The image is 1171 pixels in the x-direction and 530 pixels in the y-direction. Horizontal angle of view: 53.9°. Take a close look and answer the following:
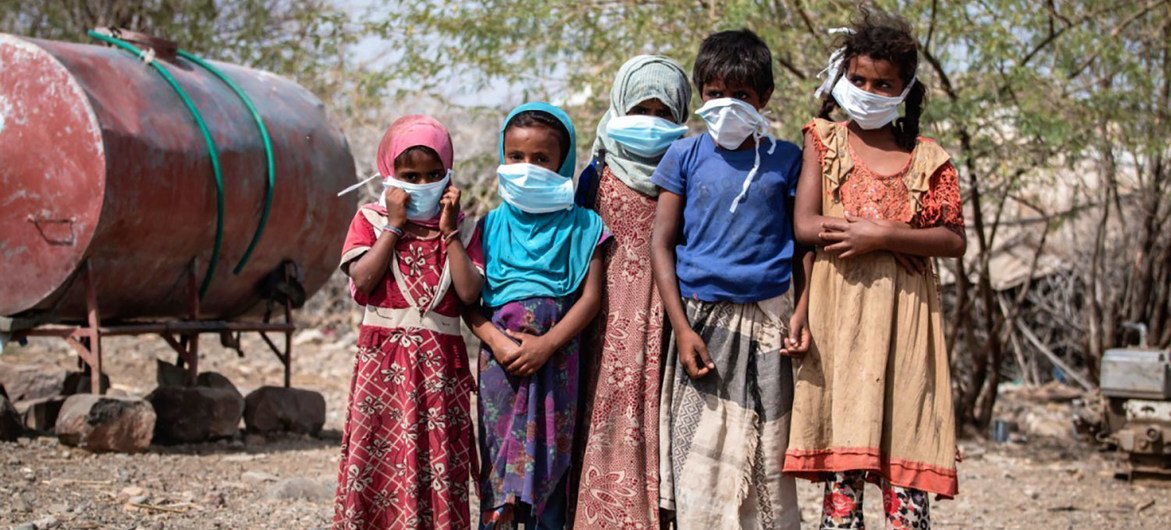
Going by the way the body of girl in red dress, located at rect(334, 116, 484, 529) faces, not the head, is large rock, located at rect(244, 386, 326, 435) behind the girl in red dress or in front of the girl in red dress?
behind

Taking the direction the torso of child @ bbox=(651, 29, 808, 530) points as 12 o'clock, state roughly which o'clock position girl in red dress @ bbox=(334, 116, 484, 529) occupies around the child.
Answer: The girl in red dress is roughly at 3 o'clock from the child.

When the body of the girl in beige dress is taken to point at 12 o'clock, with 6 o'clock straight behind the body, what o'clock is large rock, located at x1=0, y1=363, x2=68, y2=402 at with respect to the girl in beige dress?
The large rock is roughly at 4 o'clock from the girl in beige dress.

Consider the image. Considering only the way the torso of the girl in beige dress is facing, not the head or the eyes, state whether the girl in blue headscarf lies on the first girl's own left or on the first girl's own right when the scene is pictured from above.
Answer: on the first girl's own right

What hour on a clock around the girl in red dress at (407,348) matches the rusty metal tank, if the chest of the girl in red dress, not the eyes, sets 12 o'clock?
The rusty metal tank is roughly at 5 o'clock from the girl in red dress.

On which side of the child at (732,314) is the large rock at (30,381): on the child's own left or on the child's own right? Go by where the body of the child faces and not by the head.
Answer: on the child's own right

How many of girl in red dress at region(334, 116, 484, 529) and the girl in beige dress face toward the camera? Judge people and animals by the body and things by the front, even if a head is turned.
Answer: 2

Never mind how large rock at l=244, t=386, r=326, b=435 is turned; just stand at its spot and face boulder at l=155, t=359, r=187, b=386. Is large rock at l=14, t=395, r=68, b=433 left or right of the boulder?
left

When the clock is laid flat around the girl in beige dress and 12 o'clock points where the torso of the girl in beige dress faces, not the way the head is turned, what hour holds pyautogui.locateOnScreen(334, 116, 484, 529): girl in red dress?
The girl in red dress is roughly at 3 o'clock from the girl in beige dress.

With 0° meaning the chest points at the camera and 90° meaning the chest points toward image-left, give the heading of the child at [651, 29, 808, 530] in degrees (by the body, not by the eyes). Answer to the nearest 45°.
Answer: approximately 0°
